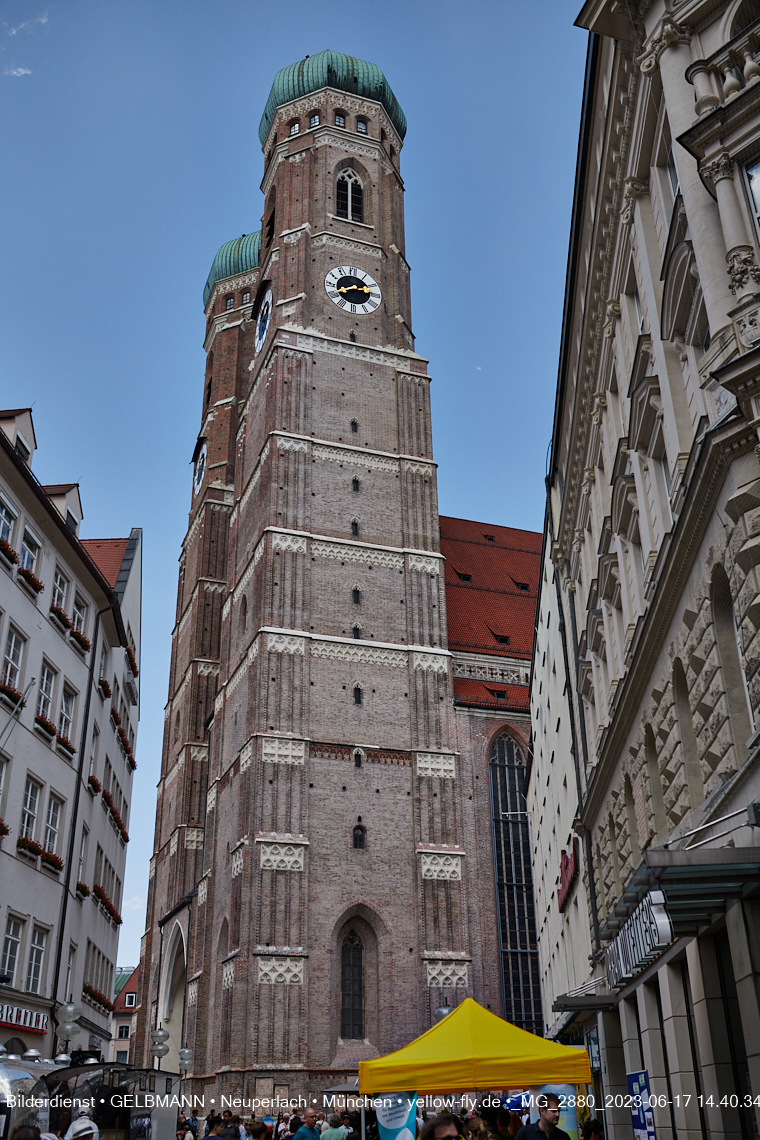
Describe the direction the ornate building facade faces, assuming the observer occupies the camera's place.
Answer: facing to the left of the viewer

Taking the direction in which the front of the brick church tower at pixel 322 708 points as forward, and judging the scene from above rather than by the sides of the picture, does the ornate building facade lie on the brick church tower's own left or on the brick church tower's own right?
on the brick church tower's own left

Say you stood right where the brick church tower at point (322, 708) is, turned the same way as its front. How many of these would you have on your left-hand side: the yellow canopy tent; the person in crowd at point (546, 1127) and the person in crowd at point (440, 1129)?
3

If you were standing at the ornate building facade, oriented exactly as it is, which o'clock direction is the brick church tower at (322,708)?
The brick church tower is roughly at 2 o'clock from the ornate building facade.

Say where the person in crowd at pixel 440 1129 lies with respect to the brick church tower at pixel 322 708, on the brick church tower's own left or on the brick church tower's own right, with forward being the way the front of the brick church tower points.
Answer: on the brick church tower's own left
